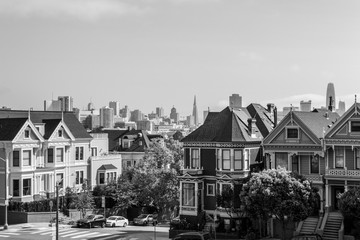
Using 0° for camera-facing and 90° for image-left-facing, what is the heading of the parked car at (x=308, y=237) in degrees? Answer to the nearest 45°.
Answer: approximately 90°
